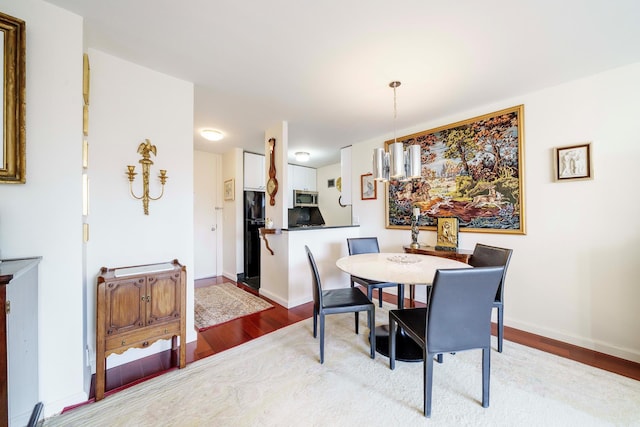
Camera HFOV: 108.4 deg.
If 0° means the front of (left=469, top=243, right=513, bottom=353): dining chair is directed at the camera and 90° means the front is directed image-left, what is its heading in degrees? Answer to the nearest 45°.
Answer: approximately 45°

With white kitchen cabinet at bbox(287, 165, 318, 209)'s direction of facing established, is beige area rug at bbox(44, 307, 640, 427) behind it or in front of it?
in front

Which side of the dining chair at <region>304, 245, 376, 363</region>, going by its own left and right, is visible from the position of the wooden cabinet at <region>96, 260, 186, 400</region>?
back

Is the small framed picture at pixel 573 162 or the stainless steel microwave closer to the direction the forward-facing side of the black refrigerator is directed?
the small framed picture

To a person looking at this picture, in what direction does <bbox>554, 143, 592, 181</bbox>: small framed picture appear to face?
facing the viewer and to the left of the viewer

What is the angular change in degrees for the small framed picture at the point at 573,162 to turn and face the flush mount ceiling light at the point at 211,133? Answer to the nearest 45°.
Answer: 0° — it already faces it

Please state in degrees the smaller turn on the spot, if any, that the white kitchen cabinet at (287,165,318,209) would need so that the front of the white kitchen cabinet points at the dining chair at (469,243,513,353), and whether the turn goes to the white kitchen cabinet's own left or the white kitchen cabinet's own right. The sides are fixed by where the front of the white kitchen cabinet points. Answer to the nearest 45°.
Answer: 0° — it already faces it

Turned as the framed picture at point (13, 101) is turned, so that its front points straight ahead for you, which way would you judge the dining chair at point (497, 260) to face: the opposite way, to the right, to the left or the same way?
the opposite way

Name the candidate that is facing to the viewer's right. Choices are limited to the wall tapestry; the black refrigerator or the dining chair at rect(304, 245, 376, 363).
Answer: the dining chair

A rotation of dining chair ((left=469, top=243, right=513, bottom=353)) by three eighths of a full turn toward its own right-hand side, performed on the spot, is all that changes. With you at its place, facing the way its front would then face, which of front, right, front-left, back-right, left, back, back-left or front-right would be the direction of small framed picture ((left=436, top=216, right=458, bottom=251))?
front-left

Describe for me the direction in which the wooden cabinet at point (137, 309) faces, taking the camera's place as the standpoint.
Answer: facing the viewer and to the right of the viewer

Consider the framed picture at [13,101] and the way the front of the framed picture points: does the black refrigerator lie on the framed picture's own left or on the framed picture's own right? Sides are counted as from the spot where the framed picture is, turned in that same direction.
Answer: on the framed picture's own left

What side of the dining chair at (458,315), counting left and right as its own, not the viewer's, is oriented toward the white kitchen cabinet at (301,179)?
front

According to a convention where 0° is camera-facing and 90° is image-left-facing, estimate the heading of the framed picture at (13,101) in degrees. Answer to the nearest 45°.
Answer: approximately 315°
